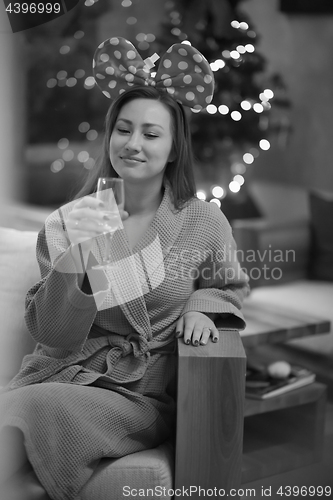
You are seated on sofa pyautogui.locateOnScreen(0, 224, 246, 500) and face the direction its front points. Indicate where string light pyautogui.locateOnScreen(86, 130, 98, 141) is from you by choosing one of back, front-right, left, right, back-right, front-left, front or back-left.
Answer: back

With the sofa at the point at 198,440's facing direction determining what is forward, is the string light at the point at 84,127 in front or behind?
behind

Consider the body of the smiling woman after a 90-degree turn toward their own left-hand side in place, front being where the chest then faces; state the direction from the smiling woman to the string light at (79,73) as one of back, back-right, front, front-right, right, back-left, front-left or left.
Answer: back-left

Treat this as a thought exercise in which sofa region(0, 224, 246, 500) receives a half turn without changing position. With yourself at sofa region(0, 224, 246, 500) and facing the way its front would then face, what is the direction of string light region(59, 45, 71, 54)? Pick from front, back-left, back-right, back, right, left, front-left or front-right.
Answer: front

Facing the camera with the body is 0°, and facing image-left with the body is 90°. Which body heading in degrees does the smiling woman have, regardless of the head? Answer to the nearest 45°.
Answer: approximately 45°

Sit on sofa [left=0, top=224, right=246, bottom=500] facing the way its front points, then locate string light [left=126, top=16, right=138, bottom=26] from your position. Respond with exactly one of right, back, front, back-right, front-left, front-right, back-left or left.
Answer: back

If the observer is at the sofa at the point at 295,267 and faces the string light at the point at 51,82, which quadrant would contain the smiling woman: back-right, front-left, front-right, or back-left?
back-left

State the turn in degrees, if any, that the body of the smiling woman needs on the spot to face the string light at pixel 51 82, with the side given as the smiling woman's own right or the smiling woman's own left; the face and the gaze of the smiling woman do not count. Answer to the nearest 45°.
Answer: approximately 135° to the smiling woman's own right

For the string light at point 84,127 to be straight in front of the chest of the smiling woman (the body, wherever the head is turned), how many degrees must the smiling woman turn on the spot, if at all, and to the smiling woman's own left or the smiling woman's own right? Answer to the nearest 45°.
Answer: approximately 135° to the smiling woman's own right

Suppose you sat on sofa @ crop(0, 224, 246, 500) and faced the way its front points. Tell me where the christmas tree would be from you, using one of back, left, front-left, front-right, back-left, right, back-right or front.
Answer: back

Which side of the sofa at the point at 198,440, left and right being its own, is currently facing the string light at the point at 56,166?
back
